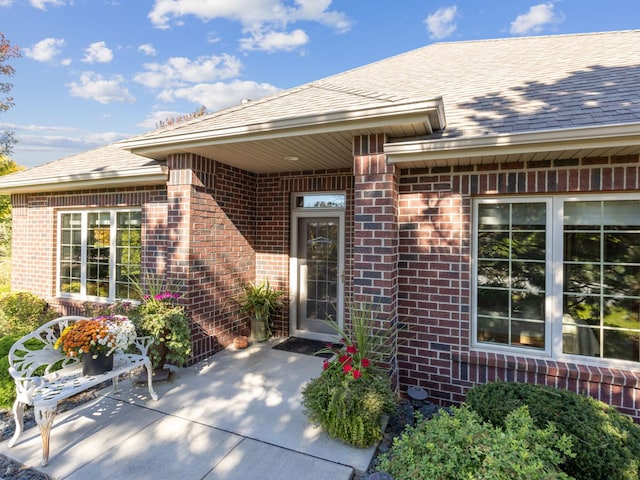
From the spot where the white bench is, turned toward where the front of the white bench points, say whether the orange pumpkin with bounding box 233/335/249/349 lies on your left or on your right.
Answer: on your left

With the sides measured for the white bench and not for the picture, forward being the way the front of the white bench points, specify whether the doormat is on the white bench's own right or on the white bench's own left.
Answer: on the white bench's own left

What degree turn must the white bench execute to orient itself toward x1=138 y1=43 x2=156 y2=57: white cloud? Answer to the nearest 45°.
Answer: approximately 135° to its left

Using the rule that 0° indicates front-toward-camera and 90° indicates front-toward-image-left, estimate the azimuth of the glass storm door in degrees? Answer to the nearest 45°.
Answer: approximately 0°

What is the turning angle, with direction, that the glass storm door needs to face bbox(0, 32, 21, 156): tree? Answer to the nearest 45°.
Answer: approximately 135° to its right

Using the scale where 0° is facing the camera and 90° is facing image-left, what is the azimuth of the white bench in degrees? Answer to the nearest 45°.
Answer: approximately 315°

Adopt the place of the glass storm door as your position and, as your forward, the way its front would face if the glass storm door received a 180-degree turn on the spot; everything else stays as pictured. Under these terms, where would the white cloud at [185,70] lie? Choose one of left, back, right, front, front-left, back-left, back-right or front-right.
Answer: front-left

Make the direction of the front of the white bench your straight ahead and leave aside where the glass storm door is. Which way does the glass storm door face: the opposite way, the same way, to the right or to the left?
to the right

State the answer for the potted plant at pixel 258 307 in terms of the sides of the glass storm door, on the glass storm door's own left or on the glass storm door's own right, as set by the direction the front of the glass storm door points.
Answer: on the glass storm door's own right

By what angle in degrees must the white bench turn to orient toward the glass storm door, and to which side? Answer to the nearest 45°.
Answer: approximately 45° to its left
